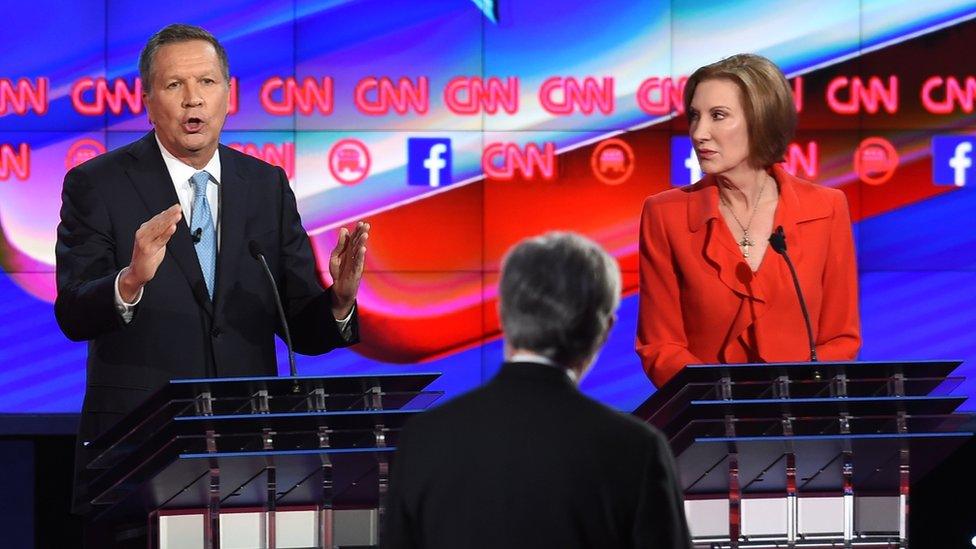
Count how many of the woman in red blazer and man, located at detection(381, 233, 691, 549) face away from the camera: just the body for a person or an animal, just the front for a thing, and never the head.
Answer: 1

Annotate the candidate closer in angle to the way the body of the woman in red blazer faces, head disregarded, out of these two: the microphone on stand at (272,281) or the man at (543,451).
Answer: the man

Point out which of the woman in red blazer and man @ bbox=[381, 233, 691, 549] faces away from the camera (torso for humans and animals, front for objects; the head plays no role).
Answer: the man

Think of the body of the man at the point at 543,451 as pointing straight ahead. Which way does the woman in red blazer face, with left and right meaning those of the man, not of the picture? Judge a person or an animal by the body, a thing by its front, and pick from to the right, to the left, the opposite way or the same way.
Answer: the opposite way

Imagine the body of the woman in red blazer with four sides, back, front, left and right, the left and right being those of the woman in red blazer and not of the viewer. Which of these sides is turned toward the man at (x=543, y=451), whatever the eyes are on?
front

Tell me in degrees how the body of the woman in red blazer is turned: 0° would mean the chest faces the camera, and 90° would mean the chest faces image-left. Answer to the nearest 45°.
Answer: approximately 0°

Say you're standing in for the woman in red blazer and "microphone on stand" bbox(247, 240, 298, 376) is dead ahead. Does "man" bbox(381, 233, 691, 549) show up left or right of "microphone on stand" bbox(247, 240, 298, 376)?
left

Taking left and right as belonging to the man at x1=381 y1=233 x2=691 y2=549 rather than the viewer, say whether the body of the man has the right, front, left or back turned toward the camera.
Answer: back

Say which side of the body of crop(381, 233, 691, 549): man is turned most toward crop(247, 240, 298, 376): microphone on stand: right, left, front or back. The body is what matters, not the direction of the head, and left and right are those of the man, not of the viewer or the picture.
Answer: front

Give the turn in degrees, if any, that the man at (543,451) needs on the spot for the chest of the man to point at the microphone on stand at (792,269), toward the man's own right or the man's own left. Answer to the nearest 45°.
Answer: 0° — they already face it
